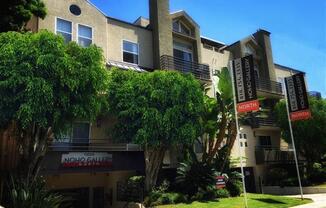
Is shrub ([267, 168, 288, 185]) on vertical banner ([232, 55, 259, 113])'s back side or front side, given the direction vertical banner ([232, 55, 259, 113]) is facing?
on the back side

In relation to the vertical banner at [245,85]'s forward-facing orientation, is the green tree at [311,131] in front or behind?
behind

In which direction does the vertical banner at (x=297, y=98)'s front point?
toward the camera

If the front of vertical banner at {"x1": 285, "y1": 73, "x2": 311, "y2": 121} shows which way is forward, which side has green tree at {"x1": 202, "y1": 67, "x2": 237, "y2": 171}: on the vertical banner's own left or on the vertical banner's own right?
on the vertical banner's own right

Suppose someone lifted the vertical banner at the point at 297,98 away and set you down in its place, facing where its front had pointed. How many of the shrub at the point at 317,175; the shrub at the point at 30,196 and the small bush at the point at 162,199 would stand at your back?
1

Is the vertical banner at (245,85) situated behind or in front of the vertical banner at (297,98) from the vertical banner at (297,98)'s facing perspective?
in front

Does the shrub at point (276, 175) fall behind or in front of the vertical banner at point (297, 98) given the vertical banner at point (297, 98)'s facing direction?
behind

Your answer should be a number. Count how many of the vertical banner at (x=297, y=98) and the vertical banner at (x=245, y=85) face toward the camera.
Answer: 2

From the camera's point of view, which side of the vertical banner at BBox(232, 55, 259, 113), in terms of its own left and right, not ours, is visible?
front

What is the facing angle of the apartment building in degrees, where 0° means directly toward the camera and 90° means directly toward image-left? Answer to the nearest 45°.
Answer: approximately 315°
